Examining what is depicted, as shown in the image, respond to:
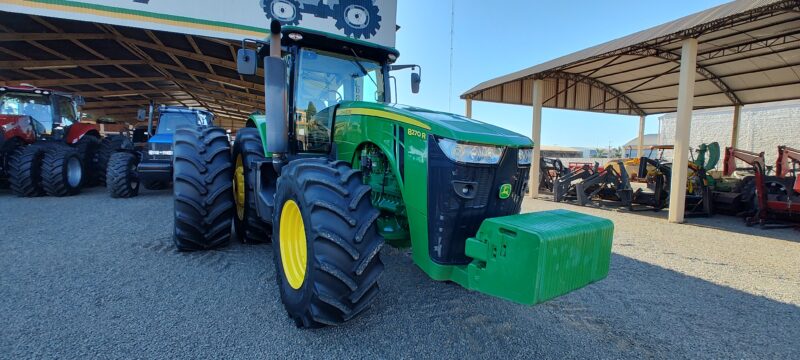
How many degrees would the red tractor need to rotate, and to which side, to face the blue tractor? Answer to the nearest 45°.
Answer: approximately 90° to its left

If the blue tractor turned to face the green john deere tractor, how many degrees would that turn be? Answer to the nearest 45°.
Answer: approximately 45° to its left

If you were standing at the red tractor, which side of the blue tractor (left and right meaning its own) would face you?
right

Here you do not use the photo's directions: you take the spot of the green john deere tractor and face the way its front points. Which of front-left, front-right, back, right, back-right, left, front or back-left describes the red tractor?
back

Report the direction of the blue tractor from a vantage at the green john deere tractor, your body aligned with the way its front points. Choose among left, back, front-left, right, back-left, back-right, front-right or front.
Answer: back

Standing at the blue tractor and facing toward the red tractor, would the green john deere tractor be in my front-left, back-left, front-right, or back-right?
back-left
